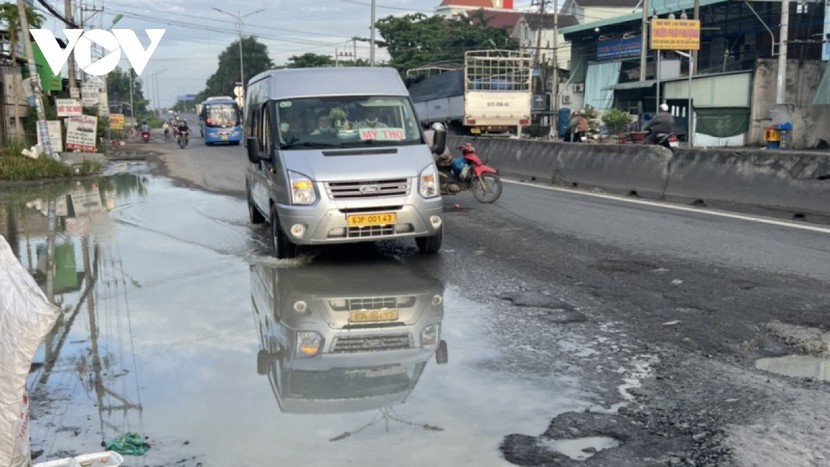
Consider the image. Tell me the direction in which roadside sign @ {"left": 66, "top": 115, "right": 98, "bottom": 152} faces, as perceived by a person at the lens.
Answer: facing the viewer

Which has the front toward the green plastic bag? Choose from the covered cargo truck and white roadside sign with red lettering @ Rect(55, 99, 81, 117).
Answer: the white roadside sign with red lettering

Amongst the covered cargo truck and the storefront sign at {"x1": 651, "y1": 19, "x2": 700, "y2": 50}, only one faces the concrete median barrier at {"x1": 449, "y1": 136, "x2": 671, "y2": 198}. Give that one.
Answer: the storefront sign

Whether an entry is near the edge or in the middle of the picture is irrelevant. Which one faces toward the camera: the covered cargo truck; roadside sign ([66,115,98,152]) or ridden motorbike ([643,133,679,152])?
the roadside sign

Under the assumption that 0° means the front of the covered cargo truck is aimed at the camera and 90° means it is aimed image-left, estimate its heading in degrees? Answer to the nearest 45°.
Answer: approximately 135°

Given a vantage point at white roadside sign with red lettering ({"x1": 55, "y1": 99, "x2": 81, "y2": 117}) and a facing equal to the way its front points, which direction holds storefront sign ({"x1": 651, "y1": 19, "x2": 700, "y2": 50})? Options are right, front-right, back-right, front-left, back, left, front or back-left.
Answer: left

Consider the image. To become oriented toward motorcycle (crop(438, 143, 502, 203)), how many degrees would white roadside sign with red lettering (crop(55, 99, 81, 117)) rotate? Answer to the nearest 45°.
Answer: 0° — it already faces it

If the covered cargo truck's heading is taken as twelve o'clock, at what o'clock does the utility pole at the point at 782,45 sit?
The utility pole is roughly at 5 o'clock from the covered cargo truck.

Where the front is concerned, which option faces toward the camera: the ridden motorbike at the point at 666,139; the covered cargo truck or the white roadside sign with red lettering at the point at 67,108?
the white roadside sign with red lettering

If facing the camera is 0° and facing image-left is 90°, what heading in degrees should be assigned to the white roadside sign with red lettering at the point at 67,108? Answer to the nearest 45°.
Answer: approximately 0°

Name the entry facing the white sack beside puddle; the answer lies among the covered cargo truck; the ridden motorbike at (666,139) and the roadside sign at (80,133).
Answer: the roadside sign

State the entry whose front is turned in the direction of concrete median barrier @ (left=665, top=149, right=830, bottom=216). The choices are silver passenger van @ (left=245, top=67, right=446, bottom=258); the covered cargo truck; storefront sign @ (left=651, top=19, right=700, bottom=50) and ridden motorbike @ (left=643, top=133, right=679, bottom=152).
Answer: the storefront sign

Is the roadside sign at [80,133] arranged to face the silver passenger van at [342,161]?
yes

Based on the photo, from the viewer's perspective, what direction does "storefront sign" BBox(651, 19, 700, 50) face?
toward the camera

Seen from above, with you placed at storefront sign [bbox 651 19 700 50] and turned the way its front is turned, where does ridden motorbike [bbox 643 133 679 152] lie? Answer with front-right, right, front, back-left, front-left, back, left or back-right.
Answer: front

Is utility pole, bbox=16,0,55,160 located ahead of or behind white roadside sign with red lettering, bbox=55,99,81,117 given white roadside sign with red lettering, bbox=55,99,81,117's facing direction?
ahead

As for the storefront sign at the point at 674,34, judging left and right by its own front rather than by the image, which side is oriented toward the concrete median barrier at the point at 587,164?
front

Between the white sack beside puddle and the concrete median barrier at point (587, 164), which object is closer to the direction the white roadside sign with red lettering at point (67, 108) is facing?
the white sack beside puddle

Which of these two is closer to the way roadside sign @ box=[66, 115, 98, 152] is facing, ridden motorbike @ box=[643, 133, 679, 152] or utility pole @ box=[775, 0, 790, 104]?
the ridden motorbike
